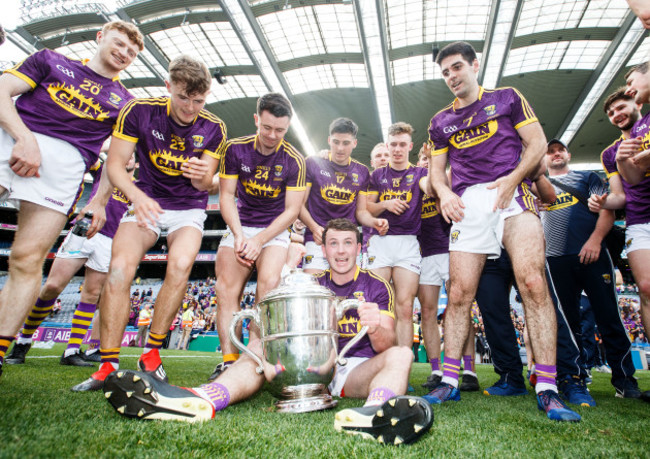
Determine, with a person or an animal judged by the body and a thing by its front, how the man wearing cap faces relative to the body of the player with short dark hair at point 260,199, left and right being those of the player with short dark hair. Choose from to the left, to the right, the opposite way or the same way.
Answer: to the right

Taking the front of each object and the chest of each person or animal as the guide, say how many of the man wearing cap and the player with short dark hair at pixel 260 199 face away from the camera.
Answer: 0

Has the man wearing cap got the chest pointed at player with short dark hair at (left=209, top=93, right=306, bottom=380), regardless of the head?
no

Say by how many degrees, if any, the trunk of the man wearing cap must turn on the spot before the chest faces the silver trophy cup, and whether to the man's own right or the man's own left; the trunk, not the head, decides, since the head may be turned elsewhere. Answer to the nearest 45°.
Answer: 0° — they already face it

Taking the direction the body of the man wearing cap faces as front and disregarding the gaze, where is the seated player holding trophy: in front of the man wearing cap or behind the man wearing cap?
in front

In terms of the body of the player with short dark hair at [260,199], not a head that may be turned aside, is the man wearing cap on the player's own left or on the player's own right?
on the player's own left

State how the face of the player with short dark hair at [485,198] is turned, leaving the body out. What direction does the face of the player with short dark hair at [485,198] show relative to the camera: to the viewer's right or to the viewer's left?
to the viewer's left

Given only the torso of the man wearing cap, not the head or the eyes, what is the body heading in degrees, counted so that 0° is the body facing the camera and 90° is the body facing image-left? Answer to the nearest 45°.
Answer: approximately 45°

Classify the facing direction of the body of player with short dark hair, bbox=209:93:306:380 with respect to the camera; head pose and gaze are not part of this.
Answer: toward the camera

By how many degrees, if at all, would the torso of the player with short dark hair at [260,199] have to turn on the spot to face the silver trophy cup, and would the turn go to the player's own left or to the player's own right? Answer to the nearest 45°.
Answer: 0° — they already face it
